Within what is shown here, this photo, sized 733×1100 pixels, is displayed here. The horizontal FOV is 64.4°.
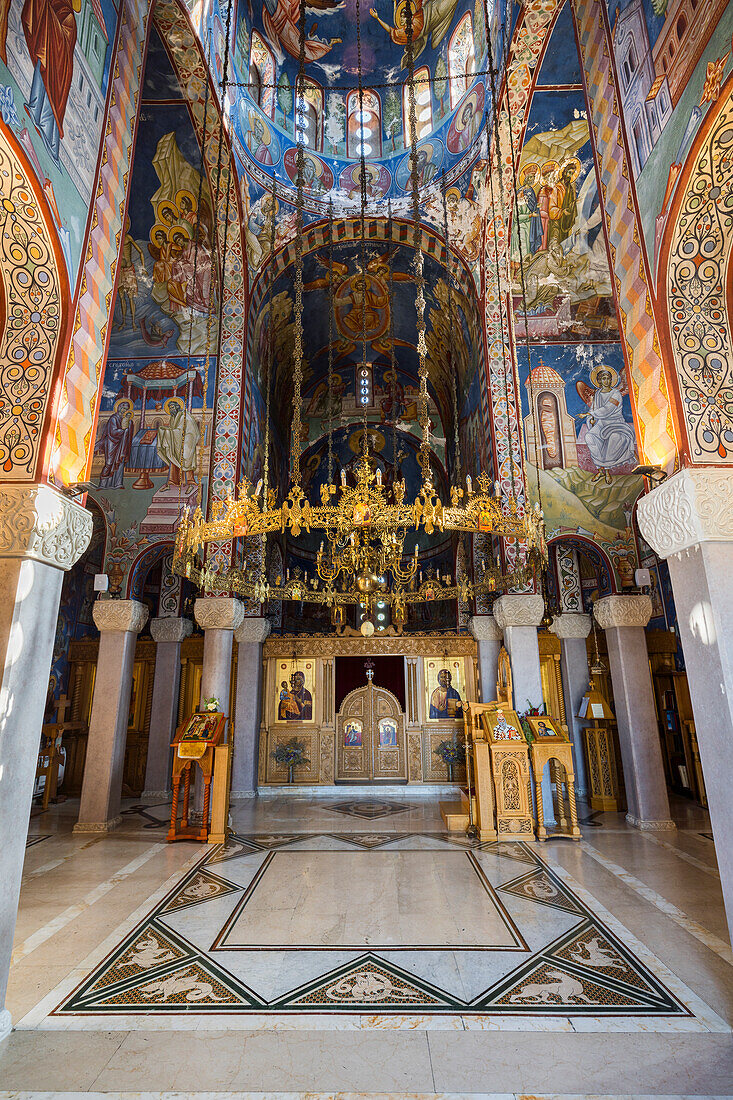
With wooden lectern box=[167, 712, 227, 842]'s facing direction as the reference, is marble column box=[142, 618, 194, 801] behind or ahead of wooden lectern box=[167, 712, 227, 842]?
behind

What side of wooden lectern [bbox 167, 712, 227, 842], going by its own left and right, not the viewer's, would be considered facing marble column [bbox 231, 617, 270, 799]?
back

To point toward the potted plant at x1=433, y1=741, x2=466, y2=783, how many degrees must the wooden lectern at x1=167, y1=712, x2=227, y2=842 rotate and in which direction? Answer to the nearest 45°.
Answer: approximately 135° to its left

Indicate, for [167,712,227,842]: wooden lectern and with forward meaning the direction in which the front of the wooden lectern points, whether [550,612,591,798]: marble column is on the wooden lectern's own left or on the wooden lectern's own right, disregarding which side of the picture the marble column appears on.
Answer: on the wooden lectern's own left

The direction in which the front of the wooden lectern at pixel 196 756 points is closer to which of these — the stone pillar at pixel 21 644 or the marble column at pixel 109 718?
the stone pillar

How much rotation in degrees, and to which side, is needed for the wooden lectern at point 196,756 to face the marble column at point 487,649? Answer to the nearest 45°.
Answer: approximately 90° to its left

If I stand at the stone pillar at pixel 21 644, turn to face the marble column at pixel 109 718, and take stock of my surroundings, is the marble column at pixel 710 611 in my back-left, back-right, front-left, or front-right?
back-right

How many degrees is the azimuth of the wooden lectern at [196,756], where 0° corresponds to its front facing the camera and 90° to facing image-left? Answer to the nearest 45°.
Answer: approximately 0°

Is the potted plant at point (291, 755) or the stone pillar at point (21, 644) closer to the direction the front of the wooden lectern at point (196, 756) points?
the stone pillar

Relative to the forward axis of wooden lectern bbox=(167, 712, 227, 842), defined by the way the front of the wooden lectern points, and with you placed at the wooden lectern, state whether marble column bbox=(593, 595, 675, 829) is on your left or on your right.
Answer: on your left

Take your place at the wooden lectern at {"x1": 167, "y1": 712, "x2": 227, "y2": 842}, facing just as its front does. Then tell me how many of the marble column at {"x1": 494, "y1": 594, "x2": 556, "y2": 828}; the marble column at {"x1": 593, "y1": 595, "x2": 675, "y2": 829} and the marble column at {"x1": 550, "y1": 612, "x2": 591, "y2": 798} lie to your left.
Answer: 3

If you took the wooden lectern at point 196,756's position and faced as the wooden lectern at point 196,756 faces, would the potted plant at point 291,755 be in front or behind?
behind
